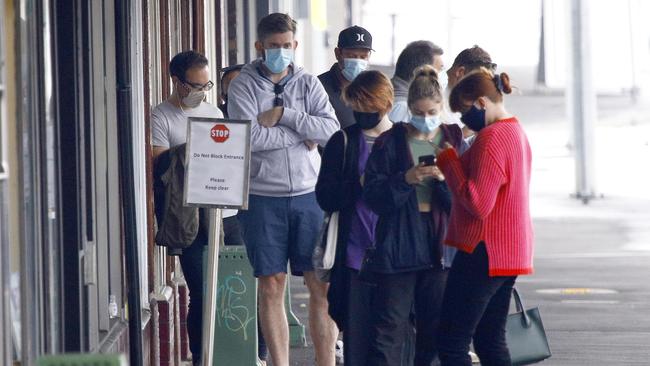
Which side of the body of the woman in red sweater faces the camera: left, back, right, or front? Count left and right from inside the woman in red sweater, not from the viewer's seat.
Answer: left

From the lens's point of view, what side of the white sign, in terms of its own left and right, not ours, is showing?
front

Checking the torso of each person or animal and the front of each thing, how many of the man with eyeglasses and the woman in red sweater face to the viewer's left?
1

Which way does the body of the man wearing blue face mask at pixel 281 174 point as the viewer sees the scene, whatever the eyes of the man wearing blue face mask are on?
toward the camera

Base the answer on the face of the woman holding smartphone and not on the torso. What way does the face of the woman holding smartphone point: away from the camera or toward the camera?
toward the camera

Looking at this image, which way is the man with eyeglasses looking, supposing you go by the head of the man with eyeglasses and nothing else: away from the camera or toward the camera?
toward the camera

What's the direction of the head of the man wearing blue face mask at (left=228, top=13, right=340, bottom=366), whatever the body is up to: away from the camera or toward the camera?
toward the camera

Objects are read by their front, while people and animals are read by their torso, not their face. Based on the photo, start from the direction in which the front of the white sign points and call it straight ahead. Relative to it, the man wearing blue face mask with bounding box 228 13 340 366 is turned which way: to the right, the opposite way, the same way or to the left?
the same way

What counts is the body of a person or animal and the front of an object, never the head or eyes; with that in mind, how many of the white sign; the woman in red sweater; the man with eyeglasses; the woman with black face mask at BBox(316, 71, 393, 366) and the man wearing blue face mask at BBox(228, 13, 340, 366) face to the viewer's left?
1
